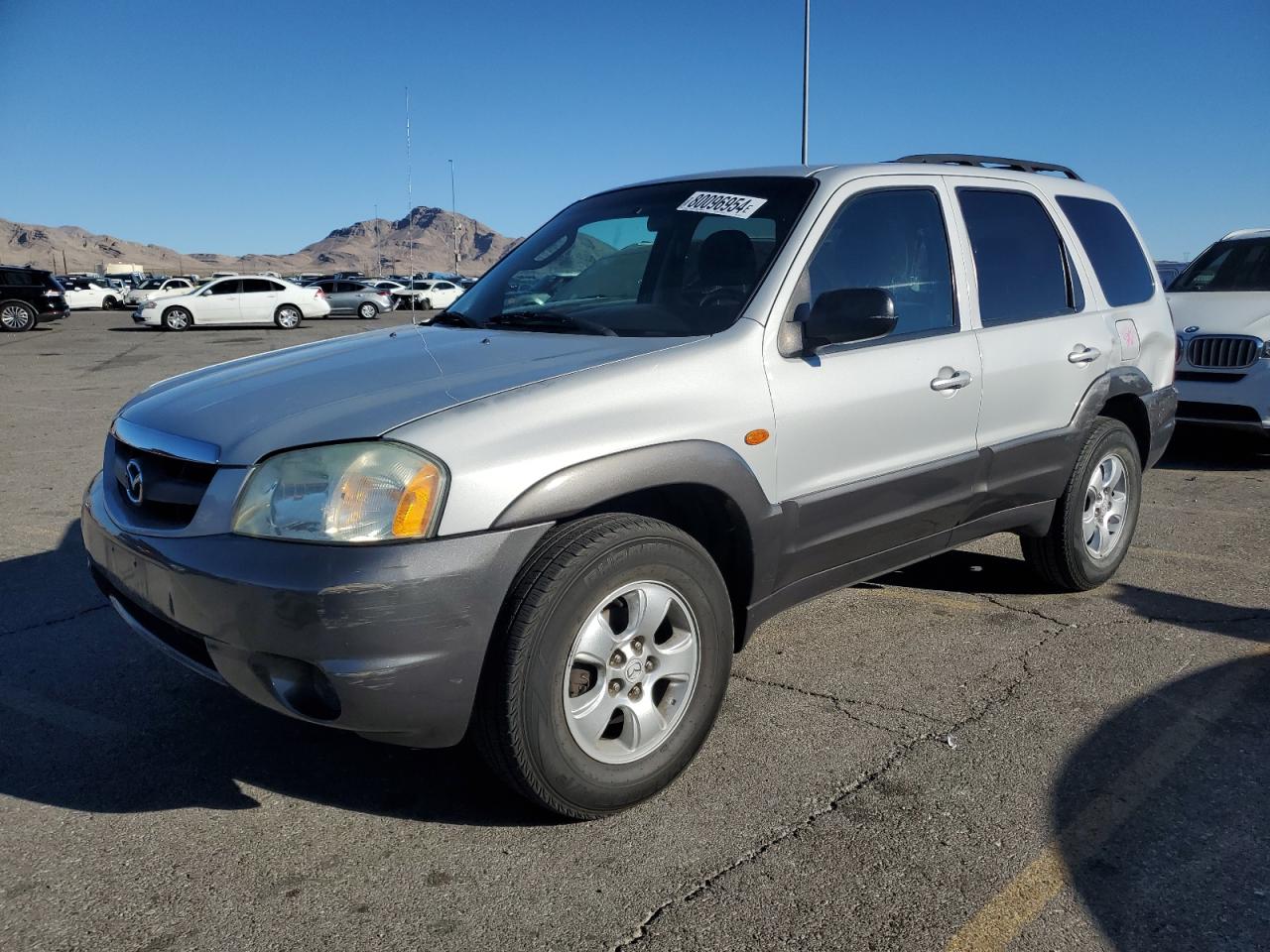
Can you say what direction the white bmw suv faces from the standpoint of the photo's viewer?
facing the viewer and to the left of the viewer

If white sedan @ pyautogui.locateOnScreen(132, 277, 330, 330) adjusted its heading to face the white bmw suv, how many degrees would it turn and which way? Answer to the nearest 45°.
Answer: approximately 90° to its left

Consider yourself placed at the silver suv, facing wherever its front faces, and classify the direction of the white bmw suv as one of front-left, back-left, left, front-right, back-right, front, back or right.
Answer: back

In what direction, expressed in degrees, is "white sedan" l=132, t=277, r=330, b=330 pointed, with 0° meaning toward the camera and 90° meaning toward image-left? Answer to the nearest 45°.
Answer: approximately 90°

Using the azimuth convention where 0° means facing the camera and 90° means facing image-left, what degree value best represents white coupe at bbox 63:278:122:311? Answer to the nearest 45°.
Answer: approximately 90°

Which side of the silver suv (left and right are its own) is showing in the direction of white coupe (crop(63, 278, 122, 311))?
right

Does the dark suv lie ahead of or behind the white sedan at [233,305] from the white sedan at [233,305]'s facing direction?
ahead

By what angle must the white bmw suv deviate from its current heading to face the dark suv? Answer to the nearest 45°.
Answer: approximately 45° to its right
